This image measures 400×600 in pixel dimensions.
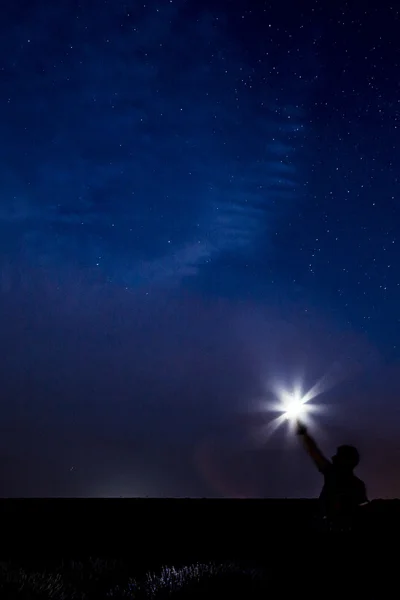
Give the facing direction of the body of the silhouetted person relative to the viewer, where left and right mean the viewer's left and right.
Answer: facing away from the viewer and to the left of the viewer
